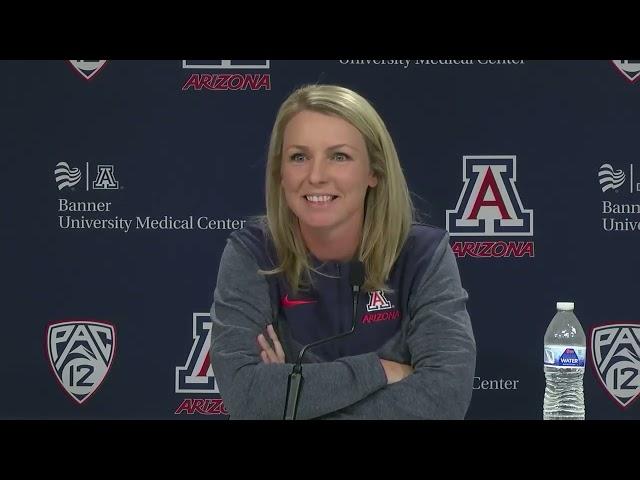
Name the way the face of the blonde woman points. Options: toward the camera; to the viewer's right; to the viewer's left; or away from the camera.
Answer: toward the camera

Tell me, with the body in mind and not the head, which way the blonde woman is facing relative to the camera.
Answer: toward the camera
